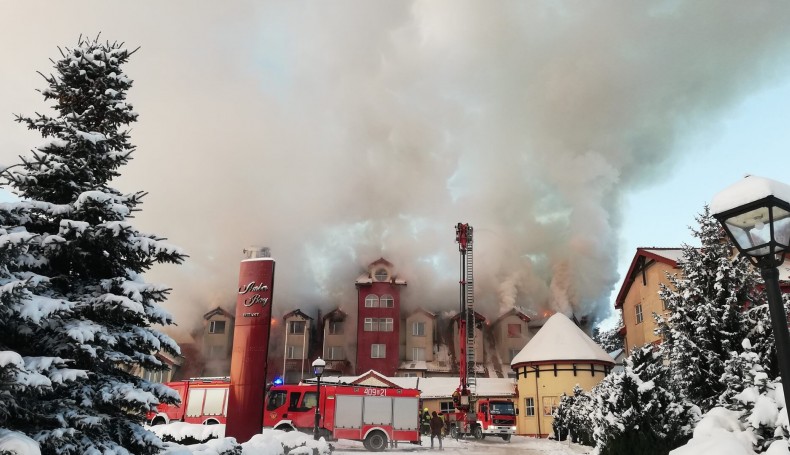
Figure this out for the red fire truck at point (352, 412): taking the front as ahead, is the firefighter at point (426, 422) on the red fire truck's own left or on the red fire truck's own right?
on the red fire truck's own right

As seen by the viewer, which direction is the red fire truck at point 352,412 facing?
to the viewer's left

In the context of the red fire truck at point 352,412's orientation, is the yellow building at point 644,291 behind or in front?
behind

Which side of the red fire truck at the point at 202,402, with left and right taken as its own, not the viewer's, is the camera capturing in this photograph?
left

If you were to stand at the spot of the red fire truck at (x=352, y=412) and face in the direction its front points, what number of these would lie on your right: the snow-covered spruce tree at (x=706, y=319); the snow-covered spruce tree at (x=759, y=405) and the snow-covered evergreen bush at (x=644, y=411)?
0

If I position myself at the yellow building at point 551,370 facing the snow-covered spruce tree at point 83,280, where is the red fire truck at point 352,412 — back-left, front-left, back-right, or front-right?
front-right

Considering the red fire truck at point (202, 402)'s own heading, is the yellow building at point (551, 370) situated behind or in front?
behind

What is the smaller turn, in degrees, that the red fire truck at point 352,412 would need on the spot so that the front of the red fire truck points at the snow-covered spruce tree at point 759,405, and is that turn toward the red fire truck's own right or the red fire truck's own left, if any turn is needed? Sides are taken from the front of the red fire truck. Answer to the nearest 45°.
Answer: approximately 90° to the red fire truck's own left

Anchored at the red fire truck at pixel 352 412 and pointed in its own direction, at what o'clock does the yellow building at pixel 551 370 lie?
The yellow building is roughly at 5 o'clock from the red fire truck.

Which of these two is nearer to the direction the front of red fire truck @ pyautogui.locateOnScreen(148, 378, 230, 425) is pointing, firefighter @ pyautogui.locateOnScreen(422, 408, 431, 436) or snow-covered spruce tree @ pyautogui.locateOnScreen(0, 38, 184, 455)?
the snow-covered spruce tree

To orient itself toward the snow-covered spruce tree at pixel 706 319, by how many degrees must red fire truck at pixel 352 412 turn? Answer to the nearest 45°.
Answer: approximately 135° to its left
